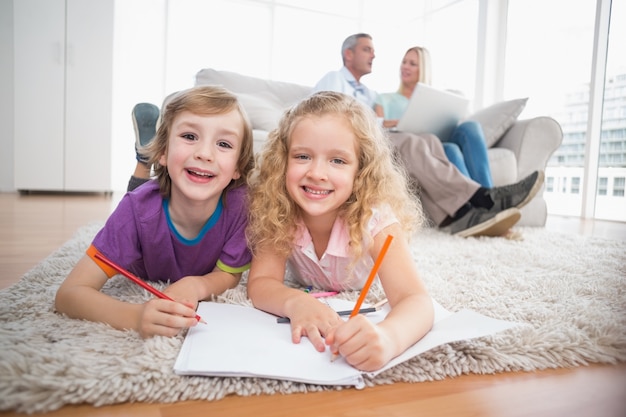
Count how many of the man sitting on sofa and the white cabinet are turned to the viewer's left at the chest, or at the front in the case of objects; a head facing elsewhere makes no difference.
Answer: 0

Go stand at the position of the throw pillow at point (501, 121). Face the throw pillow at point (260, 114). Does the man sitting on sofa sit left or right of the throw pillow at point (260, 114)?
left

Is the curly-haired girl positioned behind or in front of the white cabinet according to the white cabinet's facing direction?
in front

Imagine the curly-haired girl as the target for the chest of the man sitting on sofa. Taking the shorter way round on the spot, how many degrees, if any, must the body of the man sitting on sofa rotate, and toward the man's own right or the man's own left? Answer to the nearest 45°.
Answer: approximately 45° to the man's own right

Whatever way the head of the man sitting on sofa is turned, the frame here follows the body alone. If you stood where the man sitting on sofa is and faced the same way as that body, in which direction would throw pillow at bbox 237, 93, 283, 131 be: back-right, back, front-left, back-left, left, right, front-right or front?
back-right

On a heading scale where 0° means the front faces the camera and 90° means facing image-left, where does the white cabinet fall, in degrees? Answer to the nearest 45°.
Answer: approximately 0°

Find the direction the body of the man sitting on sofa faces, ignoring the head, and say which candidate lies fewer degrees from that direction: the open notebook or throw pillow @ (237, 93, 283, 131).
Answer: the open notebook

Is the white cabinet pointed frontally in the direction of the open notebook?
yes

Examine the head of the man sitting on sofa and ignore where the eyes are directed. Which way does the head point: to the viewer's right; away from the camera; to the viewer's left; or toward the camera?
to the viewer's right
